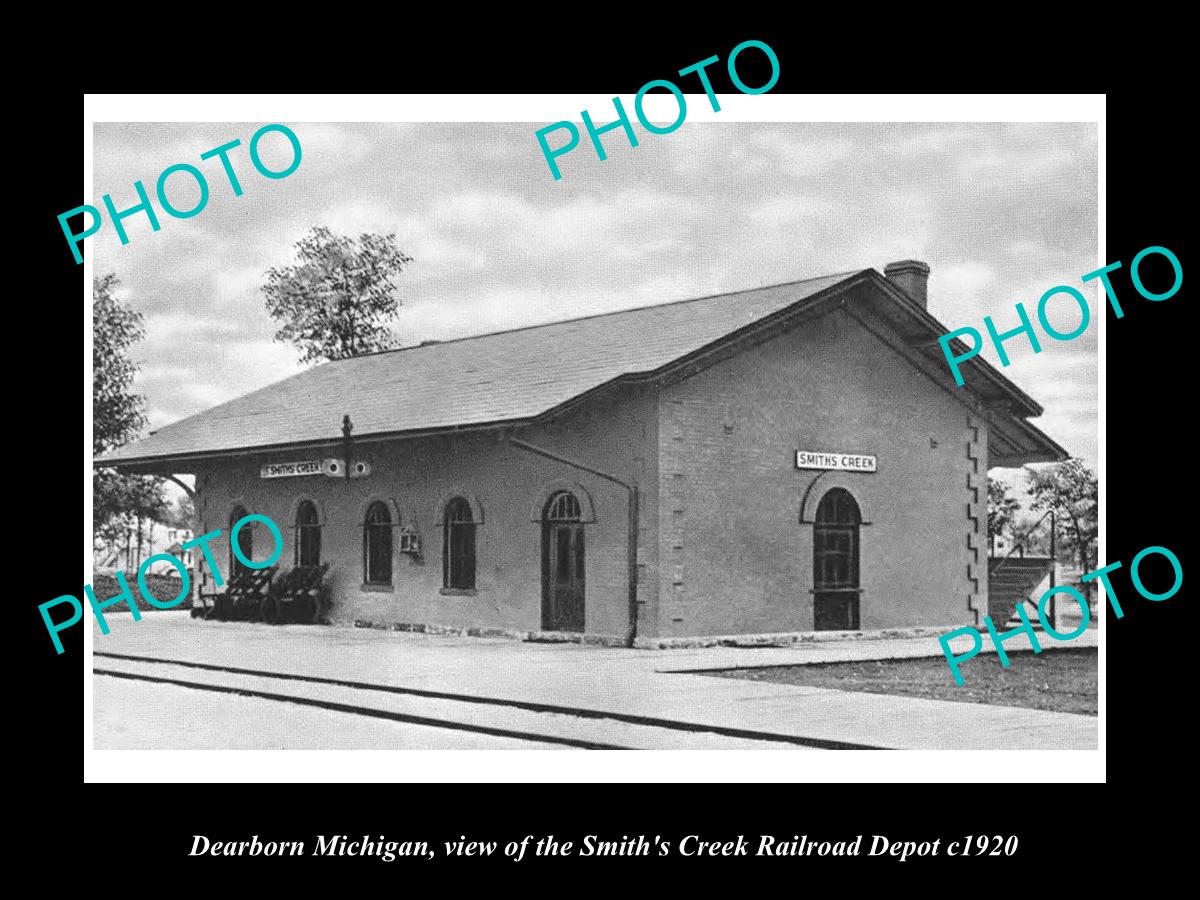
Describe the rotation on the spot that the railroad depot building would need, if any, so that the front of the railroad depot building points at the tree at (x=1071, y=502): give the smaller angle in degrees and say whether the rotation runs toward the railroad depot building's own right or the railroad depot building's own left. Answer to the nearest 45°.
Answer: approximately 135° to the railroad depot building's own left

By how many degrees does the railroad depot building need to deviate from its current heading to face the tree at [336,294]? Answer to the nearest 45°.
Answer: approximately 90° to its right

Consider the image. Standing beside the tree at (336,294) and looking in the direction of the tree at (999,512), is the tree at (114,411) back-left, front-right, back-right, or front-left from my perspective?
back-right

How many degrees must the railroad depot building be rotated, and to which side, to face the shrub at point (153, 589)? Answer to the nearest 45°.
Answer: approximately 90° to its right
